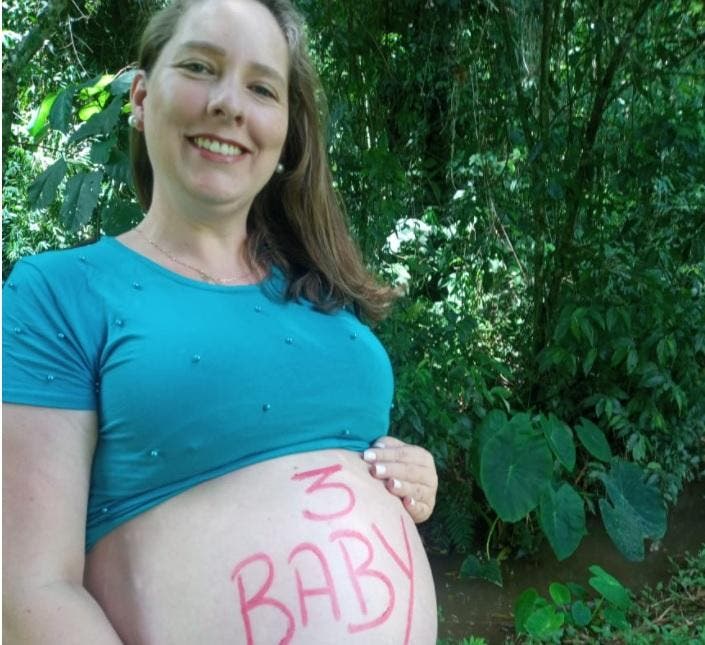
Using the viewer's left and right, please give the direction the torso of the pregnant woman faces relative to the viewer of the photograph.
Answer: facing the viewer and to the right of the viewer

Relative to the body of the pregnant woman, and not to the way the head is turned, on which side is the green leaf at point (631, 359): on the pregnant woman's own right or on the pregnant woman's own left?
on the pregnant woman's own left

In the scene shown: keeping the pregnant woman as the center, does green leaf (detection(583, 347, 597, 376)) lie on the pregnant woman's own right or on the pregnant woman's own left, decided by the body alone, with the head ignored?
on the pregnant woman's own left

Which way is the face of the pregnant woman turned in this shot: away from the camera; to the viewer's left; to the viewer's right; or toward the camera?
toward the camera

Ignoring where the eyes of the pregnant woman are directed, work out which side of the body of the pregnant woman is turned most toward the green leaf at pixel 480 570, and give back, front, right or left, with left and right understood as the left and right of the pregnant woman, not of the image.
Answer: left
